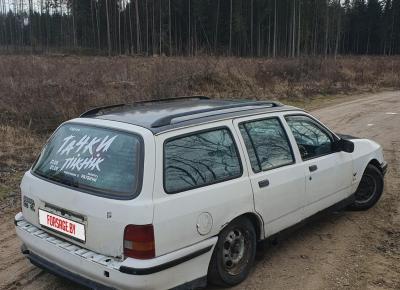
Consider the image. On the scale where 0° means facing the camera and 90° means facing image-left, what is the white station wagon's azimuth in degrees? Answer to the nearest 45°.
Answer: approximately 225°
